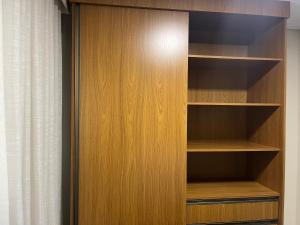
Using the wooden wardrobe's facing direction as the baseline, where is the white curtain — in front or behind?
in front

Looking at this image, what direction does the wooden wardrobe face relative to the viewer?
toward the camera
